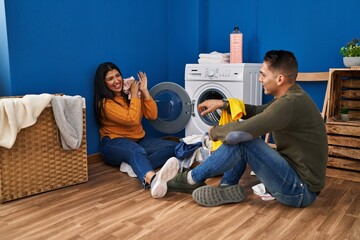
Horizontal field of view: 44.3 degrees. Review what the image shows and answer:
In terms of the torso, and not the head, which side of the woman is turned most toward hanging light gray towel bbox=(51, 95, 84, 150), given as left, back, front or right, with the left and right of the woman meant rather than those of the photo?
right

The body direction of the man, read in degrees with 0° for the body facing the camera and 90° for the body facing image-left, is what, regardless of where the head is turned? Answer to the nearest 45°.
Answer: approximately 90°

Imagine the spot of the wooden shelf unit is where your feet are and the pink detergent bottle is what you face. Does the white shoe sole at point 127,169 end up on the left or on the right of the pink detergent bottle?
left

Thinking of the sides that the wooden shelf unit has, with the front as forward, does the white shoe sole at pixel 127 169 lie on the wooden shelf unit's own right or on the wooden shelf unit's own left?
on the wooden shelf unit's own right

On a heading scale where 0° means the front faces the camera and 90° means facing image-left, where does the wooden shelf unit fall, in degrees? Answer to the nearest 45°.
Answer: approximately 0°

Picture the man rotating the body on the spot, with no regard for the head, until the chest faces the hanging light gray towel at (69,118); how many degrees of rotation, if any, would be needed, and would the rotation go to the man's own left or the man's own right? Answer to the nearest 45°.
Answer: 0° — they already face it

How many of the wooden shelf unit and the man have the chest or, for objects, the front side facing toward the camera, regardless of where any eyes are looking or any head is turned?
1

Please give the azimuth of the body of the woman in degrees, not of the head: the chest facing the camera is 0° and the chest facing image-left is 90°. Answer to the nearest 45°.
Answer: approximately 315°

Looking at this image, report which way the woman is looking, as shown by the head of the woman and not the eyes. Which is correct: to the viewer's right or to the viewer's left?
to the viewer's right
